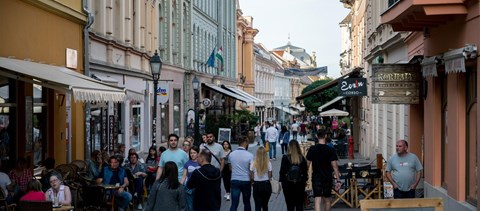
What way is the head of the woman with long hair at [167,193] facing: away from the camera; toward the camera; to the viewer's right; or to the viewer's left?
away from the camera

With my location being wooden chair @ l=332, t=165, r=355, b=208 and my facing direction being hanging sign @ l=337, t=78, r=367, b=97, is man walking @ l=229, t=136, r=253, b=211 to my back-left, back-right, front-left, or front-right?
back-left

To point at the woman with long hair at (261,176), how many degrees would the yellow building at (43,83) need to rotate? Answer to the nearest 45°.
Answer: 0° — it already faces them

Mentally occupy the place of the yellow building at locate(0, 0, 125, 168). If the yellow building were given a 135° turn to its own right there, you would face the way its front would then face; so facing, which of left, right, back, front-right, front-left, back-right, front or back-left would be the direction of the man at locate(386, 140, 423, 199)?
back-left

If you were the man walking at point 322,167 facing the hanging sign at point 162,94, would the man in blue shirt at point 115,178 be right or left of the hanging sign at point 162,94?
left

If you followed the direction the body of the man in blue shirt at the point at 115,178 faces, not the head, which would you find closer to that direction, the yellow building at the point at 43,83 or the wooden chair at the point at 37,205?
the wooden chair

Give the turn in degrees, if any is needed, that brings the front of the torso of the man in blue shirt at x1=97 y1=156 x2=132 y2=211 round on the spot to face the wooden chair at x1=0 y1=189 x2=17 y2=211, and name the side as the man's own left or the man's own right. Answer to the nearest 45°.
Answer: approximately 45° to the man's own right

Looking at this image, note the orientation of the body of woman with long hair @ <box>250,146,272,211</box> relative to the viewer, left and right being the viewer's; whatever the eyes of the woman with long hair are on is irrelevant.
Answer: facing away from the viewer
